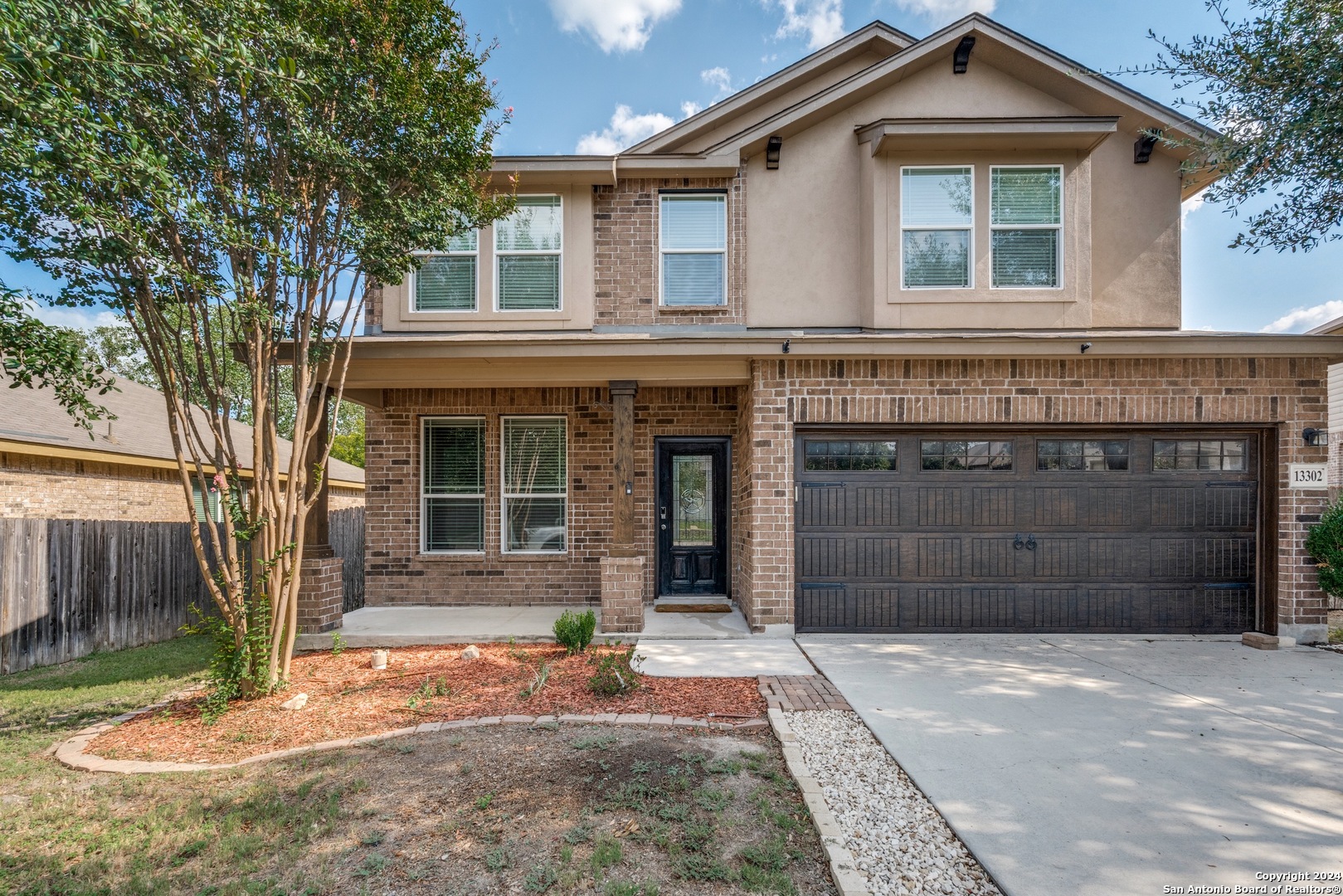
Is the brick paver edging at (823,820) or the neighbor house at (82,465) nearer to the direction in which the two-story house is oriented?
the brick paver edging

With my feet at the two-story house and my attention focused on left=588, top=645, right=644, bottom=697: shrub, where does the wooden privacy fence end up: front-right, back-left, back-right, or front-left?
front-right

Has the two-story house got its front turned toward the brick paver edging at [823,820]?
yes

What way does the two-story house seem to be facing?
toward the camera

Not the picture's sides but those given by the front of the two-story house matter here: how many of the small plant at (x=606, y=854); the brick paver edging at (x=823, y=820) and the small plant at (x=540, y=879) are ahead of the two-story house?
3

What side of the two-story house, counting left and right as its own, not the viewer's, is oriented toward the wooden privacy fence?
right

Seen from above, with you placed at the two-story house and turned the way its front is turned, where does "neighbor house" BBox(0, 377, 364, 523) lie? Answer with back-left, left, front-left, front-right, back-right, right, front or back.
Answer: right

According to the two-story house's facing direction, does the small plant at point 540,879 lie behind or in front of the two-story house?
in front
